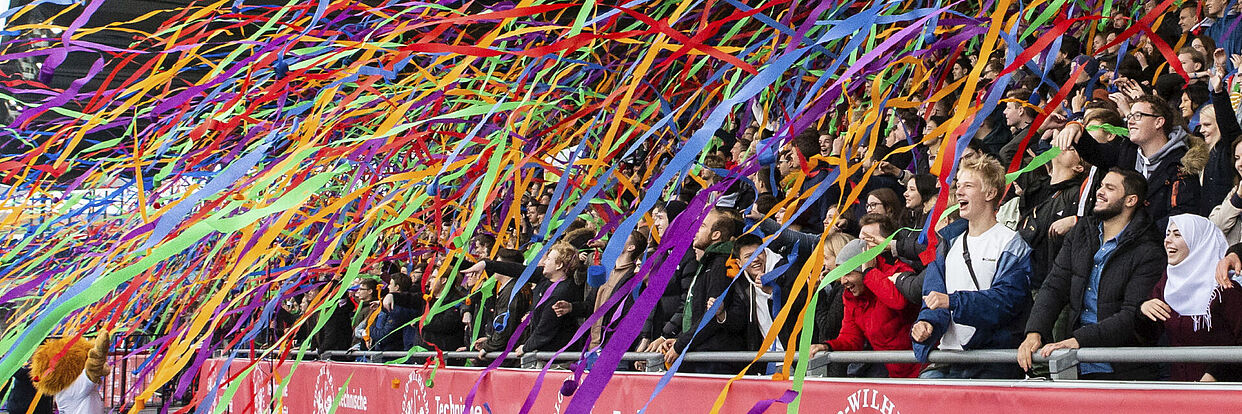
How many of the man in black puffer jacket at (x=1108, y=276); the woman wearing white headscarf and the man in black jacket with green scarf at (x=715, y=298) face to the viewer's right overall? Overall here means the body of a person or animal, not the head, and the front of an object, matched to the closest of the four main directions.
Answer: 0

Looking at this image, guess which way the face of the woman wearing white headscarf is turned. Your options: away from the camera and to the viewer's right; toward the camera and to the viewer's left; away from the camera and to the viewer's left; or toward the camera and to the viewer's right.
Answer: toward the camera and to the viewer's left

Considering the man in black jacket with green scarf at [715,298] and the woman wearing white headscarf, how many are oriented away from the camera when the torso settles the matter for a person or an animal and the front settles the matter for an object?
0

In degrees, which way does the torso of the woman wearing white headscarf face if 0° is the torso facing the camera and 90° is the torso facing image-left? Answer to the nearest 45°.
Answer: approximately 45°

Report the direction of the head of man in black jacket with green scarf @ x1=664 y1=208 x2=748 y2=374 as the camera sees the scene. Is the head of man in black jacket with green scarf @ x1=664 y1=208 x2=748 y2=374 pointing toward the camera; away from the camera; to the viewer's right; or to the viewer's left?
to the viewer's left

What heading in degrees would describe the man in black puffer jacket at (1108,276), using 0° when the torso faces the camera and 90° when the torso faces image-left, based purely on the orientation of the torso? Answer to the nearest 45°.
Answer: approximately 45°

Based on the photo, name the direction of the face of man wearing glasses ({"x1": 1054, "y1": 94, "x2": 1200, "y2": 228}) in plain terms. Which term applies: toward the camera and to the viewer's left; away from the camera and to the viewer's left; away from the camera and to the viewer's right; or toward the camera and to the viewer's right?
toward the camera and to the viewer's left

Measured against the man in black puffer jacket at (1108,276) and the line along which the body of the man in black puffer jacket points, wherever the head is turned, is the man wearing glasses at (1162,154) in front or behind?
behind
